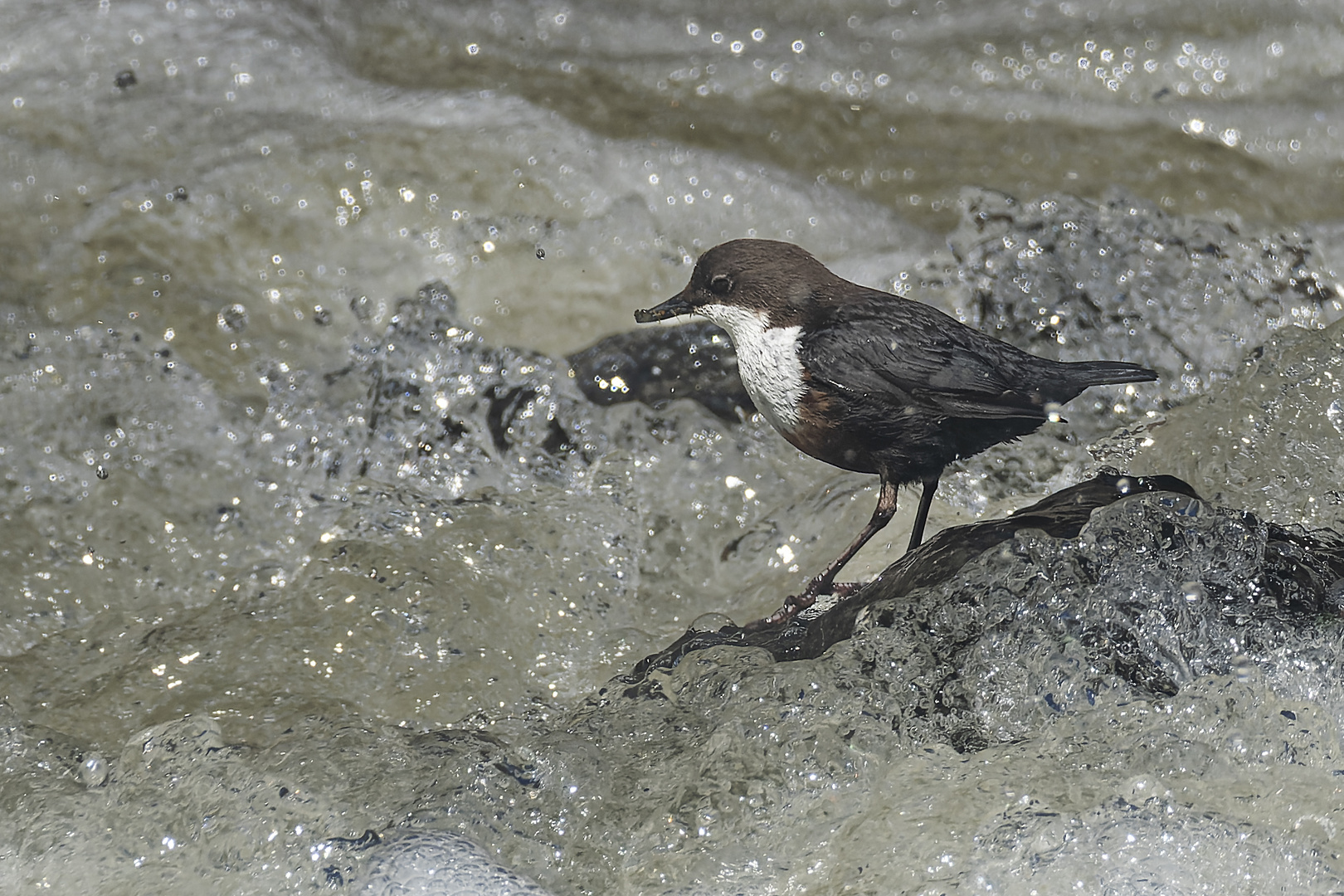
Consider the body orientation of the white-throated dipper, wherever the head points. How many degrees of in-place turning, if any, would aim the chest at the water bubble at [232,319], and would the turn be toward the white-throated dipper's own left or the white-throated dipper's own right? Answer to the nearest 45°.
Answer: approximately 45° to the white-throated dipper's own right

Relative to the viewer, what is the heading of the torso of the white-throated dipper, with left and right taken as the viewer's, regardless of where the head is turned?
facing to the left of the viewer

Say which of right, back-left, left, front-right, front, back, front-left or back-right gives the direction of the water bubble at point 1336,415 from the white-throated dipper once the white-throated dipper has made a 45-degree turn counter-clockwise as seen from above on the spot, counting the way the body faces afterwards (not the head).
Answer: back
